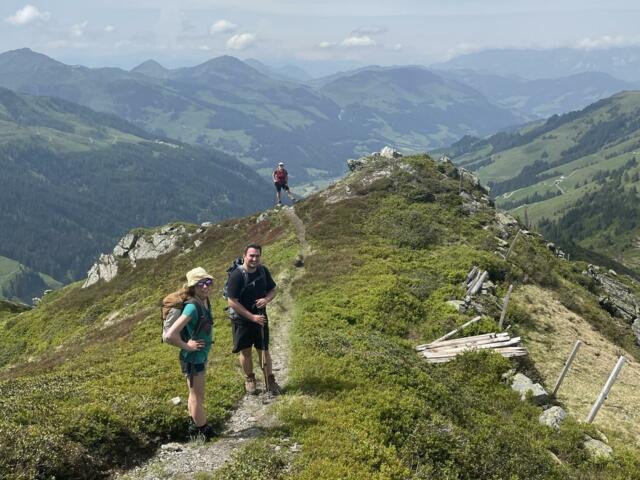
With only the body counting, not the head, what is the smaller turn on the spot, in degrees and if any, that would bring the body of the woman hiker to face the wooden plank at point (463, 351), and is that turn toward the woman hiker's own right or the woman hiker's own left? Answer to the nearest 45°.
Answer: approximately 90° to the woman hiker's own left

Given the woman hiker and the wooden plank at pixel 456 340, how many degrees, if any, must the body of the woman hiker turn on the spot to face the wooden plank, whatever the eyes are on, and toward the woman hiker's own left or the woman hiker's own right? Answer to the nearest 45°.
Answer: approximately 90° to the woman hiker's own left

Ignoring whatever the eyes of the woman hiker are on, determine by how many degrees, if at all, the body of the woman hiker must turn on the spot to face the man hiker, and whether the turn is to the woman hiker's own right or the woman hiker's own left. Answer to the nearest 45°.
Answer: approximately 90° to the woman hiker's own left

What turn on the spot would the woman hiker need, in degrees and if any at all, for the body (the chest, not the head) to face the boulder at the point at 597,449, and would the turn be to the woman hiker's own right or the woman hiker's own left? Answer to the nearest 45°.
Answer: approximately 45° to the woman hiker's own left

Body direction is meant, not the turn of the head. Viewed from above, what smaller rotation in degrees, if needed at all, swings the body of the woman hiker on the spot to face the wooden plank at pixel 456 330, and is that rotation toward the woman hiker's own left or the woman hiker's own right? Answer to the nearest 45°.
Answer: approximately 90° to the woman hiker's own left

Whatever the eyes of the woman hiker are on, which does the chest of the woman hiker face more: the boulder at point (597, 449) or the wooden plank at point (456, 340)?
the boulder

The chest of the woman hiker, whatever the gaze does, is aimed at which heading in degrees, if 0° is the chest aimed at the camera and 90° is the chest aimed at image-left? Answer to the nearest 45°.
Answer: approximately 315°

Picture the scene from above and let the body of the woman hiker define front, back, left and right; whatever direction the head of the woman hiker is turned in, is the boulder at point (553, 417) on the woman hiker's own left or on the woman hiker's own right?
on the woman hiker's own left

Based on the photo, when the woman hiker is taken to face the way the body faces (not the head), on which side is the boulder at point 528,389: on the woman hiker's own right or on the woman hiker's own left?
on the woman hiker's own left
